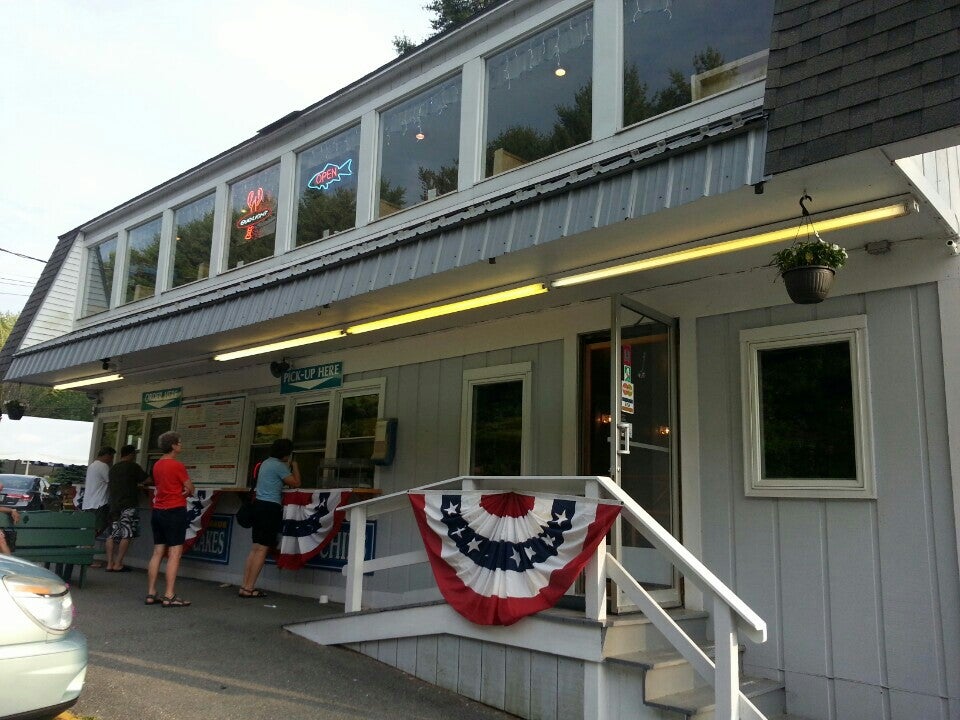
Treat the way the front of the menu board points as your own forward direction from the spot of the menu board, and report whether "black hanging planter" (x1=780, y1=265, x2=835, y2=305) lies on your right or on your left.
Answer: on your left

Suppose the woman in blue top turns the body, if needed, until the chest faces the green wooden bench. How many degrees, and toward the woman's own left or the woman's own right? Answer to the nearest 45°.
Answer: approximately 135° to the woman's own left

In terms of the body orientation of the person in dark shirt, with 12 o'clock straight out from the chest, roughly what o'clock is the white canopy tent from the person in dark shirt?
The white canopy tent is roughly at 10 o'clock from the person in dark shirt.

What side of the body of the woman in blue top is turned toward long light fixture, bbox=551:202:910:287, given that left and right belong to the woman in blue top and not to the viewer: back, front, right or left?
right

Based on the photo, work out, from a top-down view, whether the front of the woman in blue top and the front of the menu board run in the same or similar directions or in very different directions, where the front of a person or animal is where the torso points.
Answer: very different directions

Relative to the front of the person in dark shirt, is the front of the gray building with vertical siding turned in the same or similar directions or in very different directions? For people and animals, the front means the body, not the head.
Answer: very different directions

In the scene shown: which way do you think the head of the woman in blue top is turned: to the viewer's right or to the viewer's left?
to the viewer's right

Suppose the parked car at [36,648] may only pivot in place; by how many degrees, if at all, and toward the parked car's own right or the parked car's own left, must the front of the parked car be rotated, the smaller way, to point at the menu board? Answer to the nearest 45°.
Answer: approximately 90° to the parked car's own left

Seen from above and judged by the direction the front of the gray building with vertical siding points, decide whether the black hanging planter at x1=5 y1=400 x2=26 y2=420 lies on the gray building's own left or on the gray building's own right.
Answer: on the gray building's own right
